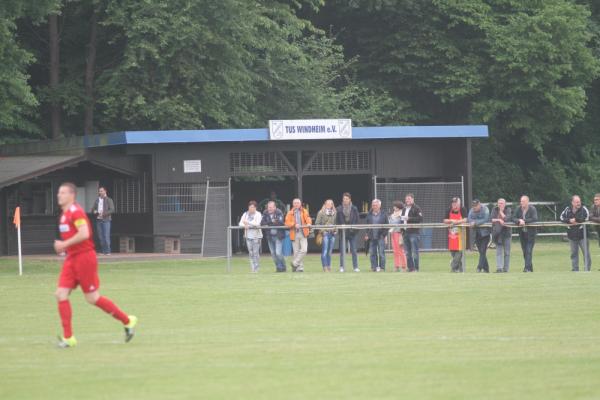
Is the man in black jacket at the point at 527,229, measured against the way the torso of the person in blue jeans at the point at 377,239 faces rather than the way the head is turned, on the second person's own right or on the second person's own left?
on the second person's own left

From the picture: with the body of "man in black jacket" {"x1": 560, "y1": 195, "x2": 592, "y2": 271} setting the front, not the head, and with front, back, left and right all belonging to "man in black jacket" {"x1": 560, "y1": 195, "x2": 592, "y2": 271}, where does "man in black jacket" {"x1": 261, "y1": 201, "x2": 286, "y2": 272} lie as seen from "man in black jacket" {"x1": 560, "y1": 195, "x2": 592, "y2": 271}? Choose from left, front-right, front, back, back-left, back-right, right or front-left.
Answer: right

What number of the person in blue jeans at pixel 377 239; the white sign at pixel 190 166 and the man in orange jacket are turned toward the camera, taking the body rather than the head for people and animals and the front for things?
3

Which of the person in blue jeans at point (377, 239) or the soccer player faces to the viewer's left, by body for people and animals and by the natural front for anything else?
the soccer player

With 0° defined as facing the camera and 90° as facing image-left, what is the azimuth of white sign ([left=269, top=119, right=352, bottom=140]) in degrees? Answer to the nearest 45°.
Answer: approximately 0°

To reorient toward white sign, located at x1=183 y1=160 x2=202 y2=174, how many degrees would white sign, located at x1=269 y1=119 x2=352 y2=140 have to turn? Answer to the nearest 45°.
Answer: approximately 90° to its right

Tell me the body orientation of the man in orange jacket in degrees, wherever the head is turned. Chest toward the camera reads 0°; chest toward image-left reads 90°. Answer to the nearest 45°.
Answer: approximately 0°

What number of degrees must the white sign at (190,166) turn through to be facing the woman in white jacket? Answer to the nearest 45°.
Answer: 0° — it already faces them

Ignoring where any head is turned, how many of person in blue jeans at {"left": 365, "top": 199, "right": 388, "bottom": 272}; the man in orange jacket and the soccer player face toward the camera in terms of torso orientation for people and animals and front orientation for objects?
2

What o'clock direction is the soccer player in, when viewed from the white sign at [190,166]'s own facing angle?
The soccer player is roughly at 12 o'clock from the white sign.
